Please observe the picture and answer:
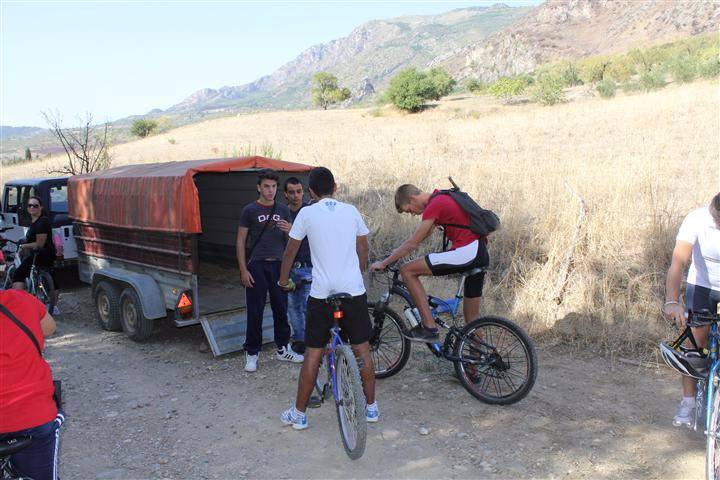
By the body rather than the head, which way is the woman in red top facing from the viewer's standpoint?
away from the camera

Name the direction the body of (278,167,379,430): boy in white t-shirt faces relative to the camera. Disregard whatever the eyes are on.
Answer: away from the camera

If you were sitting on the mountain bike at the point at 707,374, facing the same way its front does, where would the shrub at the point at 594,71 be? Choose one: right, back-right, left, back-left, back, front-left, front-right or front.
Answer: back

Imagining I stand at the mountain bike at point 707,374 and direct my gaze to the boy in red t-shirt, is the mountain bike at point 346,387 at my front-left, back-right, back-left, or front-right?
front-left

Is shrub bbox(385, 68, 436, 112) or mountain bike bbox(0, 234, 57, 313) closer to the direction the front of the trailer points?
the mountain bike

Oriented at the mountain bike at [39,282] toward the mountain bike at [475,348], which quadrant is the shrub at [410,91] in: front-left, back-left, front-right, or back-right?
back-left

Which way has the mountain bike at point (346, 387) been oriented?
away from the camera

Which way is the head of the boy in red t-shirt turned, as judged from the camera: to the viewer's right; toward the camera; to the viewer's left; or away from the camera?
to the viewer's left
